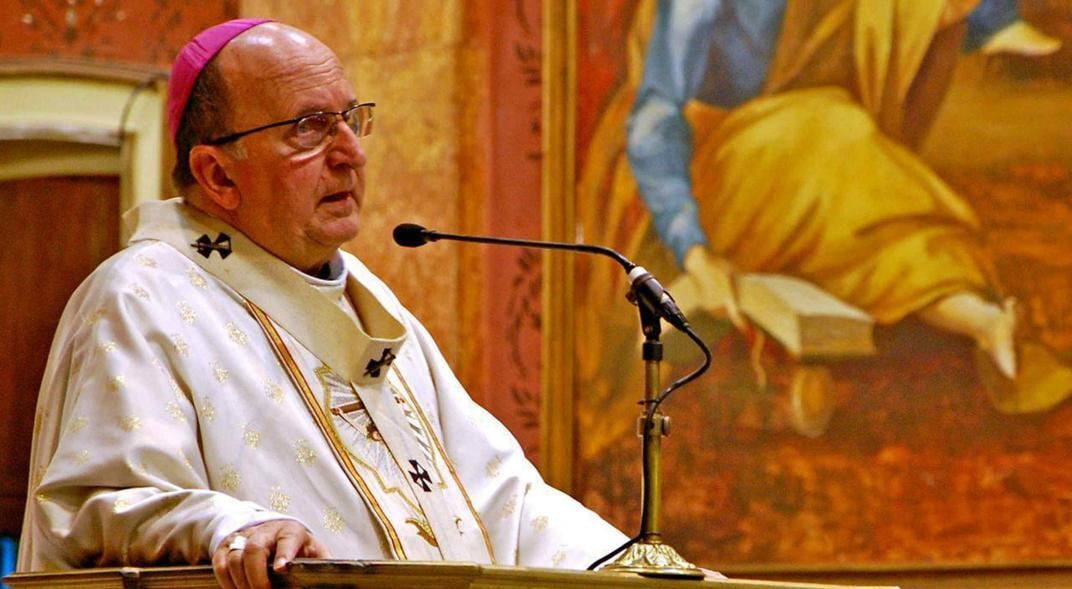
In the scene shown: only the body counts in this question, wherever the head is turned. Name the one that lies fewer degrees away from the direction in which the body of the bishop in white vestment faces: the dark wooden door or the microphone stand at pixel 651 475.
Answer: the microphone stand

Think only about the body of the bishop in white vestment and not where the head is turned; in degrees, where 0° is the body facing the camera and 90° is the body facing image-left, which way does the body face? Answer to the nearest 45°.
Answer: approximately 315°

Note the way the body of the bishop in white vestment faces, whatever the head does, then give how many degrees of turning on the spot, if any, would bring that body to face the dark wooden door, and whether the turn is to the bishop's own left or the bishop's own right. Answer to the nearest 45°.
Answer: approximately 135° to the bishop's own left

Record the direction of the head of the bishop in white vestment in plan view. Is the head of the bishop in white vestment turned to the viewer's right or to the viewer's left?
to the viewer's right

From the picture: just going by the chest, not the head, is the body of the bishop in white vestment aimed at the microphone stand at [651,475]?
yes

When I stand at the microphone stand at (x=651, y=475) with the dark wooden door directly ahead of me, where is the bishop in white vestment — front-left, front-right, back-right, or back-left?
front-left

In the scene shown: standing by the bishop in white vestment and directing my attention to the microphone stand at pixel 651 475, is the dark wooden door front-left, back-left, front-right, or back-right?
back-left
